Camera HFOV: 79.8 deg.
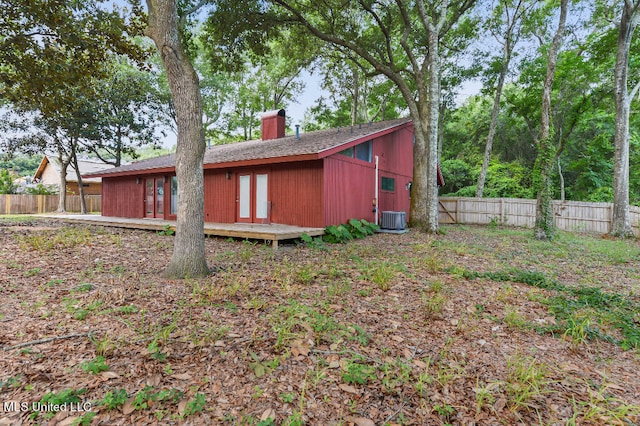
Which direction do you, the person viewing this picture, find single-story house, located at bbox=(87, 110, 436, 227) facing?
facing the viewer and to the left of the viewer

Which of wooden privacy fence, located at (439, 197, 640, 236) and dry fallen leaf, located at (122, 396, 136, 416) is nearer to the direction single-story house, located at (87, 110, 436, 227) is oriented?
the dry fallen leaf

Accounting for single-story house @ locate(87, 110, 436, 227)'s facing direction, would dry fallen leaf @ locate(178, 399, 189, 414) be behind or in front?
in front

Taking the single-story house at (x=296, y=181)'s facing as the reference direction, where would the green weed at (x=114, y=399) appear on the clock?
The green weed is roughly at 11 o'clock from the single-story house.

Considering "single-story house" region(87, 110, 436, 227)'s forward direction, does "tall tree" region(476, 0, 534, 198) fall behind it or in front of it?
behind

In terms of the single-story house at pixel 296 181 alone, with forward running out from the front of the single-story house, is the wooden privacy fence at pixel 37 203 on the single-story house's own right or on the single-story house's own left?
on the single-story house's own right

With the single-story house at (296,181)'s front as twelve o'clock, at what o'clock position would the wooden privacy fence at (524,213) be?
The wooden privacy fence is roughly at 7 o'clock from the single-story house.

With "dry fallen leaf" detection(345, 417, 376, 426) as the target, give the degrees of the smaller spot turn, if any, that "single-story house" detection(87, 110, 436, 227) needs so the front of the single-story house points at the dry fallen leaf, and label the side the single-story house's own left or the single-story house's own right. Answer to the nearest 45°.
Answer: approximately 45° to the single-story house's own left

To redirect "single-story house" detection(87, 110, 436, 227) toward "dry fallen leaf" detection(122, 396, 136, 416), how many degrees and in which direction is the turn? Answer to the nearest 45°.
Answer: approximately 45° to its left

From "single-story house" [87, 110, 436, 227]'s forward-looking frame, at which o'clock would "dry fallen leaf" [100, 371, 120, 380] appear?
The dry fallen leaf is roughly at 11 o'clock from the single-story house.
